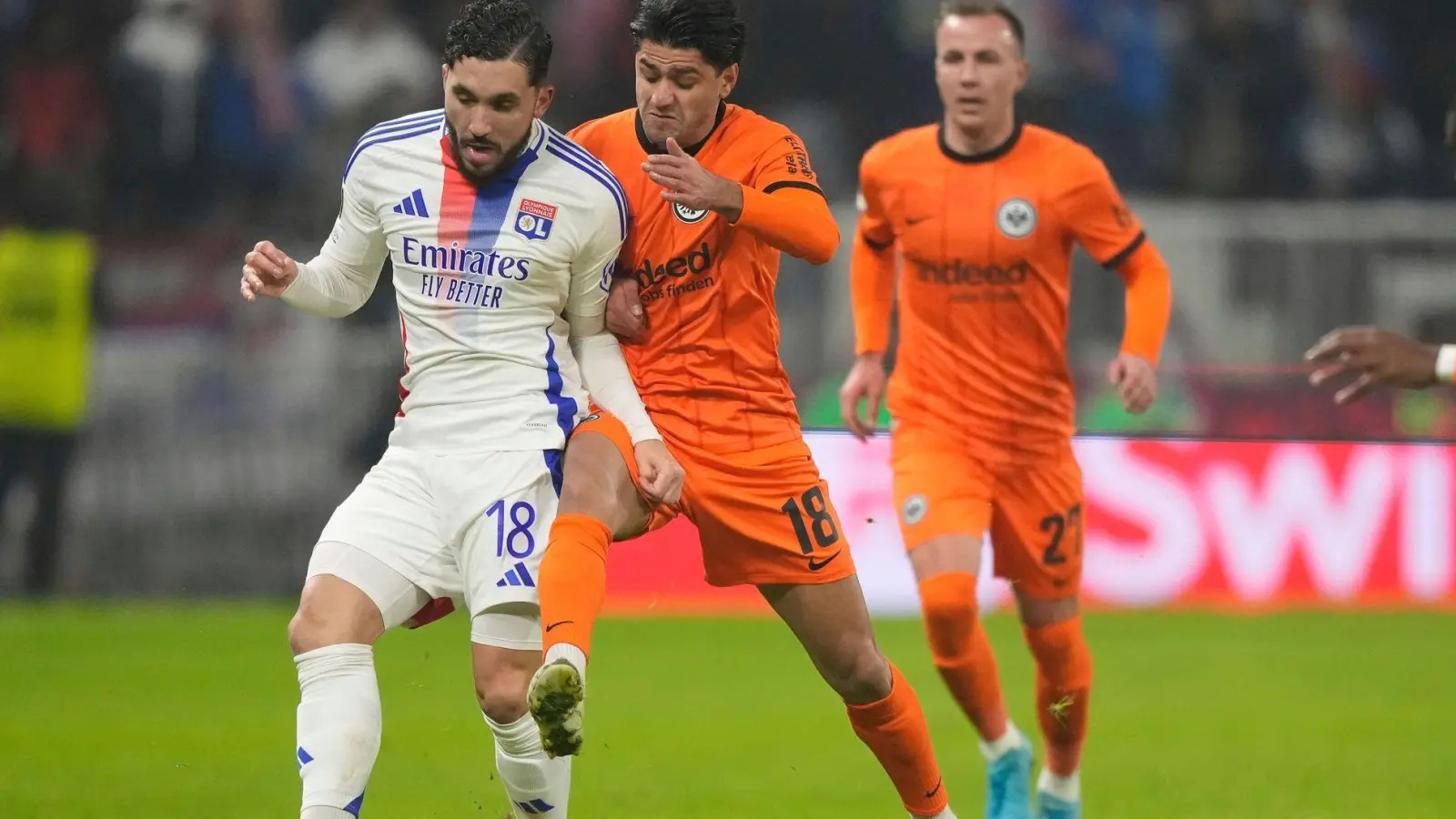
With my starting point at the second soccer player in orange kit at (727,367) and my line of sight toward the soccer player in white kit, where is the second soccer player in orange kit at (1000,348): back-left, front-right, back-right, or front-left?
back-right

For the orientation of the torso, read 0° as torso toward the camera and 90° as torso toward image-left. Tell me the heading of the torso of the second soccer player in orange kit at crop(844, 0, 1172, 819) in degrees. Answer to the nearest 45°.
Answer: approximately 0°

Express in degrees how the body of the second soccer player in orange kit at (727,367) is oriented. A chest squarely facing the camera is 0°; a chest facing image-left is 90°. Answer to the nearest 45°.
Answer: approximately 45°

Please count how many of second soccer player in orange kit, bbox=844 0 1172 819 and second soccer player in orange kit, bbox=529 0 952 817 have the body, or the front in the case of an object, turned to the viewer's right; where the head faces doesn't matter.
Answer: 0

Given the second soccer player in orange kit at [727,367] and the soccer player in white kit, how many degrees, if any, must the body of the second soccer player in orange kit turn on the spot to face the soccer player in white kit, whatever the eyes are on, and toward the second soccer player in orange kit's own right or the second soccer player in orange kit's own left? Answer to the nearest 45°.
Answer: approximately 45° to the second soccer player in orange kit's own right

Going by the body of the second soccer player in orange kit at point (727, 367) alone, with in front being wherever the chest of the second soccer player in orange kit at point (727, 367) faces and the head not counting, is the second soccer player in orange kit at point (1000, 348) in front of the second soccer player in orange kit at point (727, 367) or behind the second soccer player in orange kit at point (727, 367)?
behind

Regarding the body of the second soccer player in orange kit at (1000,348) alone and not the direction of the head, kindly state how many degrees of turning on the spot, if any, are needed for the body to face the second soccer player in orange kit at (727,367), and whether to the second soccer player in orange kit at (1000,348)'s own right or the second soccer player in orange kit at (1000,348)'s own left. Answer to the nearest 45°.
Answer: approximately 45° to the second soccer player in orange kit at (1000,348)'s own right
